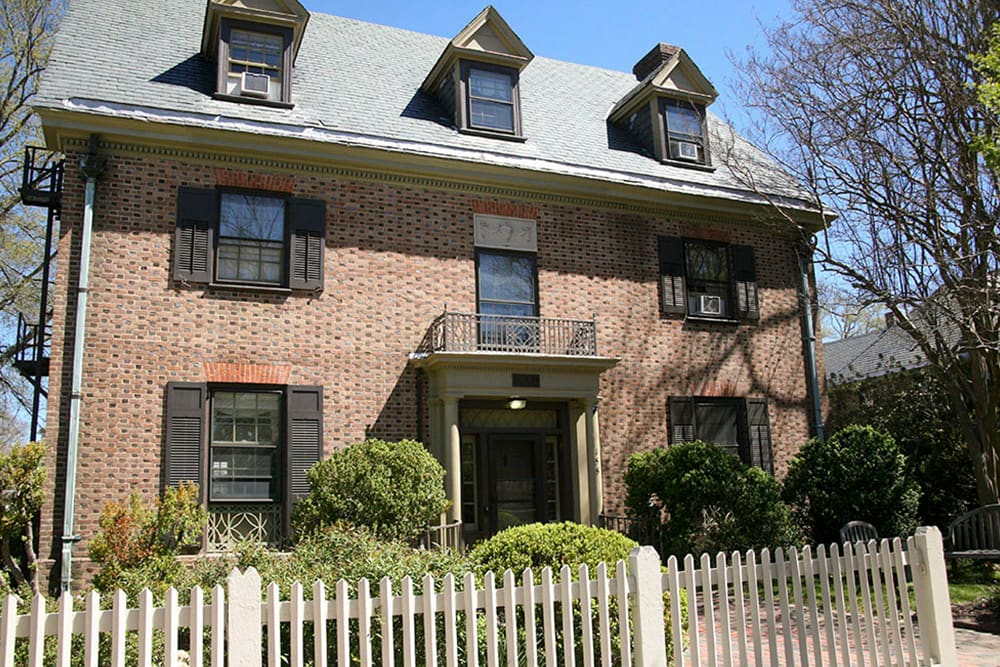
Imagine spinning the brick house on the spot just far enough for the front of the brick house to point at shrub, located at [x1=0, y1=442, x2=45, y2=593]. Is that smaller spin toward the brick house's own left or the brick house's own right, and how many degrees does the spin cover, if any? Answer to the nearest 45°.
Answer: approximately 90° to the brick house's own right

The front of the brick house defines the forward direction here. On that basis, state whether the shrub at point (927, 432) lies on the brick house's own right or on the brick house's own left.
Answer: on the brick house's own left

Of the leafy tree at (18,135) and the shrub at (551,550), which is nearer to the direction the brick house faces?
the shrub

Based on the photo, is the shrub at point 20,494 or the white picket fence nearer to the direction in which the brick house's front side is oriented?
the white picket fence

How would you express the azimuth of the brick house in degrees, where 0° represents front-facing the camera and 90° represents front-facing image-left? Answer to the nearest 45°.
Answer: approximately 315°

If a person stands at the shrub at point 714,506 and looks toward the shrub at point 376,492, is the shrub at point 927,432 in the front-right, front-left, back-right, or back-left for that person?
back-right

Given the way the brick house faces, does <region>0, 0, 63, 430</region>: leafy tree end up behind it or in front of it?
behind
